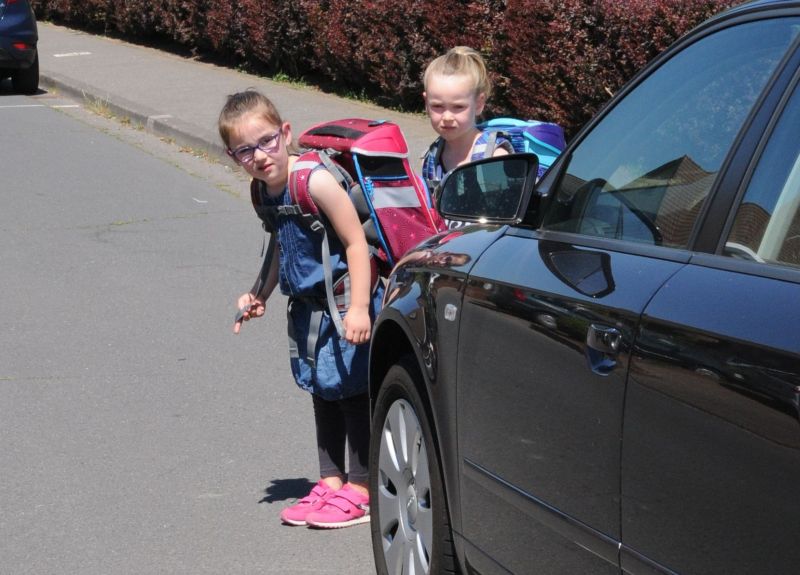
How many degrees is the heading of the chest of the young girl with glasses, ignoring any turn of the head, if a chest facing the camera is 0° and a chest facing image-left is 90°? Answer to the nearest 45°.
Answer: approximately 45°

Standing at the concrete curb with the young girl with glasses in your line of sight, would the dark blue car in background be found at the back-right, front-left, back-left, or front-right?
back-right

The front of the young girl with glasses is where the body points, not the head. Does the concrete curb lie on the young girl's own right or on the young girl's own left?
on the young girl's own right

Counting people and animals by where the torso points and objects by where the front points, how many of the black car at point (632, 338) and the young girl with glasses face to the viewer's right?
0

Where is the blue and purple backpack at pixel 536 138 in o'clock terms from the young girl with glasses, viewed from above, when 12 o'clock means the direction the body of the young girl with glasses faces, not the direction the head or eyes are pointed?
The blue and purple backpack is roughly at 7 o'clock from the young girl with glasses.

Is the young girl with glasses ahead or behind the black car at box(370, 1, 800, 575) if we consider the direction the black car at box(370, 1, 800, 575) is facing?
ahead

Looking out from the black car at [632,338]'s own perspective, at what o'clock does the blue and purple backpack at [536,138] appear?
The blue and purple backpack is roughly at 1 o'clock from the black car.

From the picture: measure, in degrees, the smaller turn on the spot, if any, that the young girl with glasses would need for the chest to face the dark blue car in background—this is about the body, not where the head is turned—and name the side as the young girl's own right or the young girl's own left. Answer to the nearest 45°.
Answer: approximately 135° to the young girl's own right

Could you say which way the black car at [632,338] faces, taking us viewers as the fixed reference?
facing away from the viewer and to the left of the viewer
